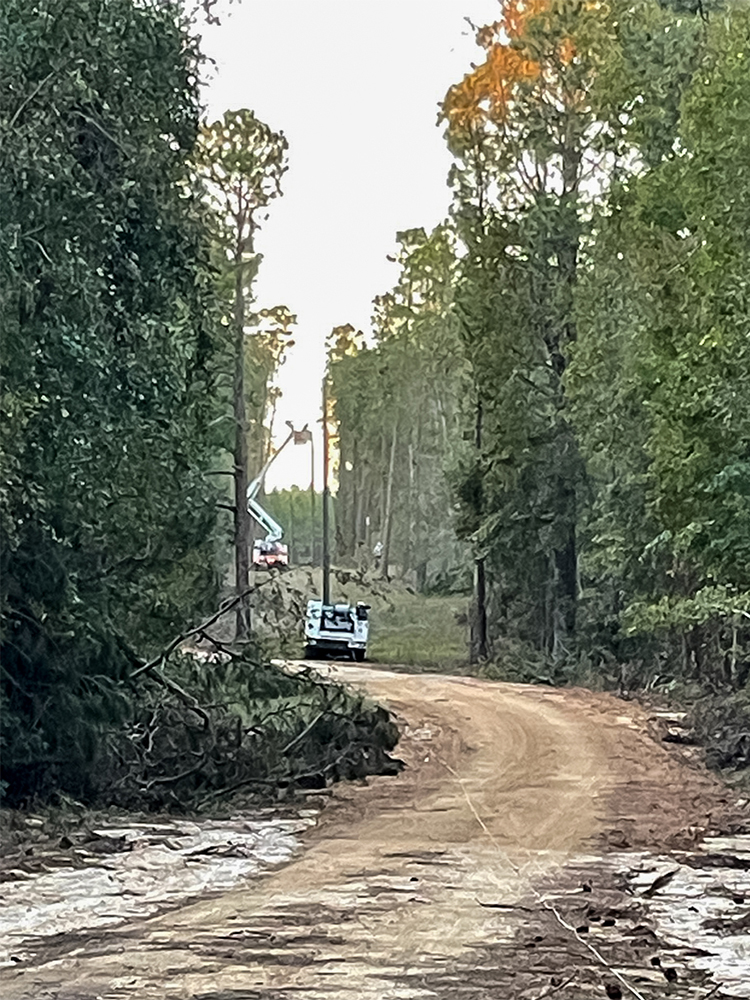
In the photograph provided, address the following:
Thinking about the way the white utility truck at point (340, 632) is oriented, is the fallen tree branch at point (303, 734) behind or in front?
behind

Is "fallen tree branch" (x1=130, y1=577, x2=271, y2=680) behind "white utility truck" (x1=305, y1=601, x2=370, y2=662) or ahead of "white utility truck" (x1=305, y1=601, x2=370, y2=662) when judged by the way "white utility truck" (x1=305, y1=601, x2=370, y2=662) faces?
behind

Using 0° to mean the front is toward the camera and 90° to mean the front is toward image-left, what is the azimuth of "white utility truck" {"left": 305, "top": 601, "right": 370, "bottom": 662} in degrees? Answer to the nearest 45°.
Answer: approximately 180°

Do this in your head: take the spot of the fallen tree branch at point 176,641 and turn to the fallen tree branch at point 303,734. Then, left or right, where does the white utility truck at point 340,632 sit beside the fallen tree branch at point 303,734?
left

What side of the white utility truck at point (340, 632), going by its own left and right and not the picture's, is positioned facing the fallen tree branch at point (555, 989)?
back
